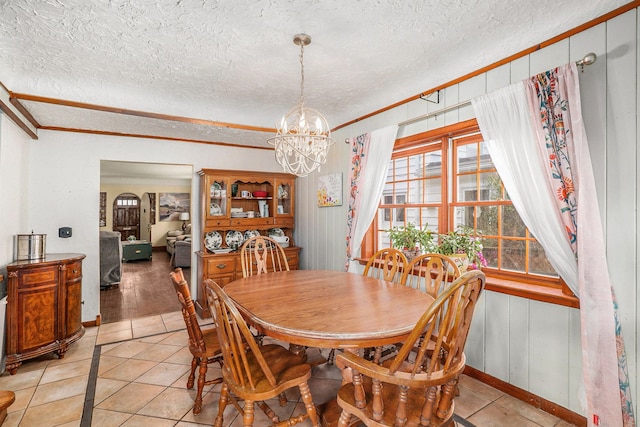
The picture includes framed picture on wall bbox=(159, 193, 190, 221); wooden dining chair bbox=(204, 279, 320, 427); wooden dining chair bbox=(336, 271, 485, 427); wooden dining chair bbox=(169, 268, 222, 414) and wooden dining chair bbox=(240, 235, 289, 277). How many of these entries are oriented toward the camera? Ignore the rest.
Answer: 2

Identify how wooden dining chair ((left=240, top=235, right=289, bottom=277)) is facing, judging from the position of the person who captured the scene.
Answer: facing the viewer

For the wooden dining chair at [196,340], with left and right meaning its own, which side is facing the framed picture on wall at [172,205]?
left

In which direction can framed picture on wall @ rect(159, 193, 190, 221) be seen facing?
toward the camera

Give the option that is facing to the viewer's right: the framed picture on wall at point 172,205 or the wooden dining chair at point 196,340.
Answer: the wooden dining chair

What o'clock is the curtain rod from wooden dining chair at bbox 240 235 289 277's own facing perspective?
The curtain rod is roughly at 10 o'clock from the wooden dining chair.

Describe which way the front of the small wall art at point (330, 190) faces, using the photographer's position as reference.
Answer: facing the viewer and to the left of the viewer

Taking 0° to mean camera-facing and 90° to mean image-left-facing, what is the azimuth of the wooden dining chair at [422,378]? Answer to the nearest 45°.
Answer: approximately 135°

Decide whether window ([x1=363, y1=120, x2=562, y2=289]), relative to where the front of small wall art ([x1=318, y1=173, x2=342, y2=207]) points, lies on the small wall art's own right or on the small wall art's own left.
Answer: on the small wall art's own left

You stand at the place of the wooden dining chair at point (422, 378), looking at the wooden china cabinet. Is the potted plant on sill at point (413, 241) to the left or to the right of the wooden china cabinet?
right

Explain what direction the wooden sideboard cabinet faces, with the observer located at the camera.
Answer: facing the viewer and to the right of the viewer

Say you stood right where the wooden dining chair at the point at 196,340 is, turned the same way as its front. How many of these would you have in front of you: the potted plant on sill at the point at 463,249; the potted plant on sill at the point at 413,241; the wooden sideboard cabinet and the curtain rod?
3

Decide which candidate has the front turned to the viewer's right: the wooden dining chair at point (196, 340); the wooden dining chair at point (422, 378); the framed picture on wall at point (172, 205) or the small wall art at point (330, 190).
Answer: the wooden dining chair at point (196, 340)

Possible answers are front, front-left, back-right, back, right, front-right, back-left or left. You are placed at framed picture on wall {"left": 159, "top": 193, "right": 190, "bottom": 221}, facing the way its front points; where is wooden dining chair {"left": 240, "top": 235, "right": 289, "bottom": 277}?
front

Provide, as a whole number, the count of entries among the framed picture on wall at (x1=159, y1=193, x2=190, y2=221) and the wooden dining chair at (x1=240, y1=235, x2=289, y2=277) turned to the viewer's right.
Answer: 0

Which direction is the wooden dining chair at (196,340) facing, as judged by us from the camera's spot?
facing to the right of the viewer

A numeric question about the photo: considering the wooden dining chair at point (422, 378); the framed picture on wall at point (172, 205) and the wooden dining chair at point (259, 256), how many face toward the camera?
2

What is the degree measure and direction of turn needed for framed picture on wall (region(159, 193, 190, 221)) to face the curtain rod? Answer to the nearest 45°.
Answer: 0° — it already faces it

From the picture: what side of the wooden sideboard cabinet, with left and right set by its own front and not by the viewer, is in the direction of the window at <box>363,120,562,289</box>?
front

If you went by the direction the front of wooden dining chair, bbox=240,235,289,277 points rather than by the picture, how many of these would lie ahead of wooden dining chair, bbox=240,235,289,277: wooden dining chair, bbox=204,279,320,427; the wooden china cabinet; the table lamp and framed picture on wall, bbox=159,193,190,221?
1

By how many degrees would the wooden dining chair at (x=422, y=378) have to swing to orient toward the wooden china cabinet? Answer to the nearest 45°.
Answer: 0° — it already faces it
